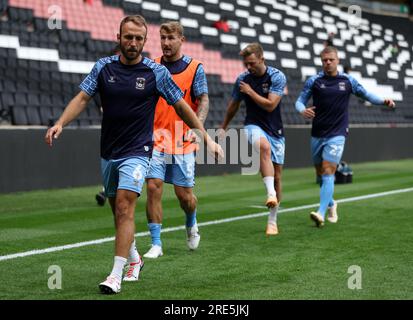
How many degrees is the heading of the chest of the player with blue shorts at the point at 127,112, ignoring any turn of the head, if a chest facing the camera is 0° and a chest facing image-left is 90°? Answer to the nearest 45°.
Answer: approximately 0°

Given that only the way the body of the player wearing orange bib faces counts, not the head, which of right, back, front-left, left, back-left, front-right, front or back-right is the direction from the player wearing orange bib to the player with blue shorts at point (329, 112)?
back

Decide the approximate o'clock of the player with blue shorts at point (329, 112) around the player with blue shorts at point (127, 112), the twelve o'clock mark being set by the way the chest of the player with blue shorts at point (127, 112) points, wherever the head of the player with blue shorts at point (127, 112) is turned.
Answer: the player with blue shorts at point (329, 112) is roughly at 7 o'clock from the player with blue shorts at point (127, 112).

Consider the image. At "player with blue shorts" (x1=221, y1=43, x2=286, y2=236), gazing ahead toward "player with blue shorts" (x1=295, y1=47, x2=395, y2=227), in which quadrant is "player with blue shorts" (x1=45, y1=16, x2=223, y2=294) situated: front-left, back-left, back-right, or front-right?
back-right

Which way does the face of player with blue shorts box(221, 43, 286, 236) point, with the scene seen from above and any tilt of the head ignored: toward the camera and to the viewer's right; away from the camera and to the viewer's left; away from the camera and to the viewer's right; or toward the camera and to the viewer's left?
toward the camera and to the viewer's left

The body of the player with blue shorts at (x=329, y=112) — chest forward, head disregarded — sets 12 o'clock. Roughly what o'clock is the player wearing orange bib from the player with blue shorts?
The player wearing orange bib is roughly at 1 o'clock from the player with blue shorts.

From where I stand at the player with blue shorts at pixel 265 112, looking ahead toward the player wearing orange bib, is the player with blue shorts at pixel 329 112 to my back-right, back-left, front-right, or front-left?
back-left

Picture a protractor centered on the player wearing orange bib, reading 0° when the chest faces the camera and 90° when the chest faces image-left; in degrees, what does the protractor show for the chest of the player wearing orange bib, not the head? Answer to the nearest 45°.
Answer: approximately 45°
